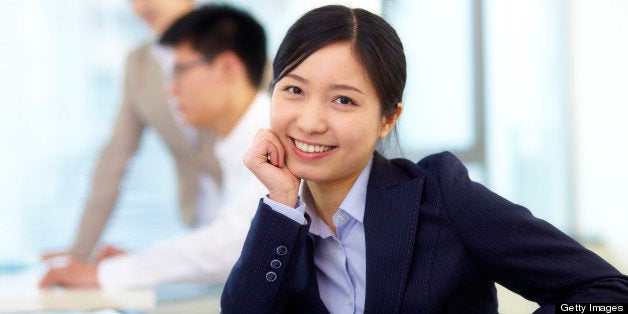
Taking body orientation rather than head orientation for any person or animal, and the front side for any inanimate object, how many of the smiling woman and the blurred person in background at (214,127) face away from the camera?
0

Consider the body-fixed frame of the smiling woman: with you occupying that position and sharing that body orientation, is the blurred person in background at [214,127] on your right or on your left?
on your right

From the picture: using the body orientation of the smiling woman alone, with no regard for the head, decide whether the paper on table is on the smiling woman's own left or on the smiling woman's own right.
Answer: on the smiling woman's own right

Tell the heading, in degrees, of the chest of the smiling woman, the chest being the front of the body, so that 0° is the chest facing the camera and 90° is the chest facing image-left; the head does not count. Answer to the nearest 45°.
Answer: approximately 45°

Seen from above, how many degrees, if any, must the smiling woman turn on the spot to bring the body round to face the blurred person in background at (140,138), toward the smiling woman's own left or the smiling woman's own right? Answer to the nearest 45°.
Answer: approximately 90° to the smiling woman's own right

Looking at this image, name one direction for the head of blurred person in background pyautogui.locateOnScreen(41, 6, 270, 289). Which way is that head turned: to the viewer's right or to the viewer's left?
to the viewer's left

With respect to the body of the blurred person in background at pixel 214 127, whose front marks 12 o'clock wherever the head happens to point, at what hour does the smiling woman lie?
The smiling woman is roughly at 9 o'clock from the blurred person in background.

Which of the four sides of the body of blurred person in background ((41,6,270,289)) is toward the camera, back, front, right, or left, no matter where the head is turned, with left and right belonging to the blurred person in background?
left

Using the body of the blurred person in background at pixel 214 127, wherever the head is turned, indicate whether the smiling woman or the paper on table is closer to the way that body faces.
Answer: the paper on table
